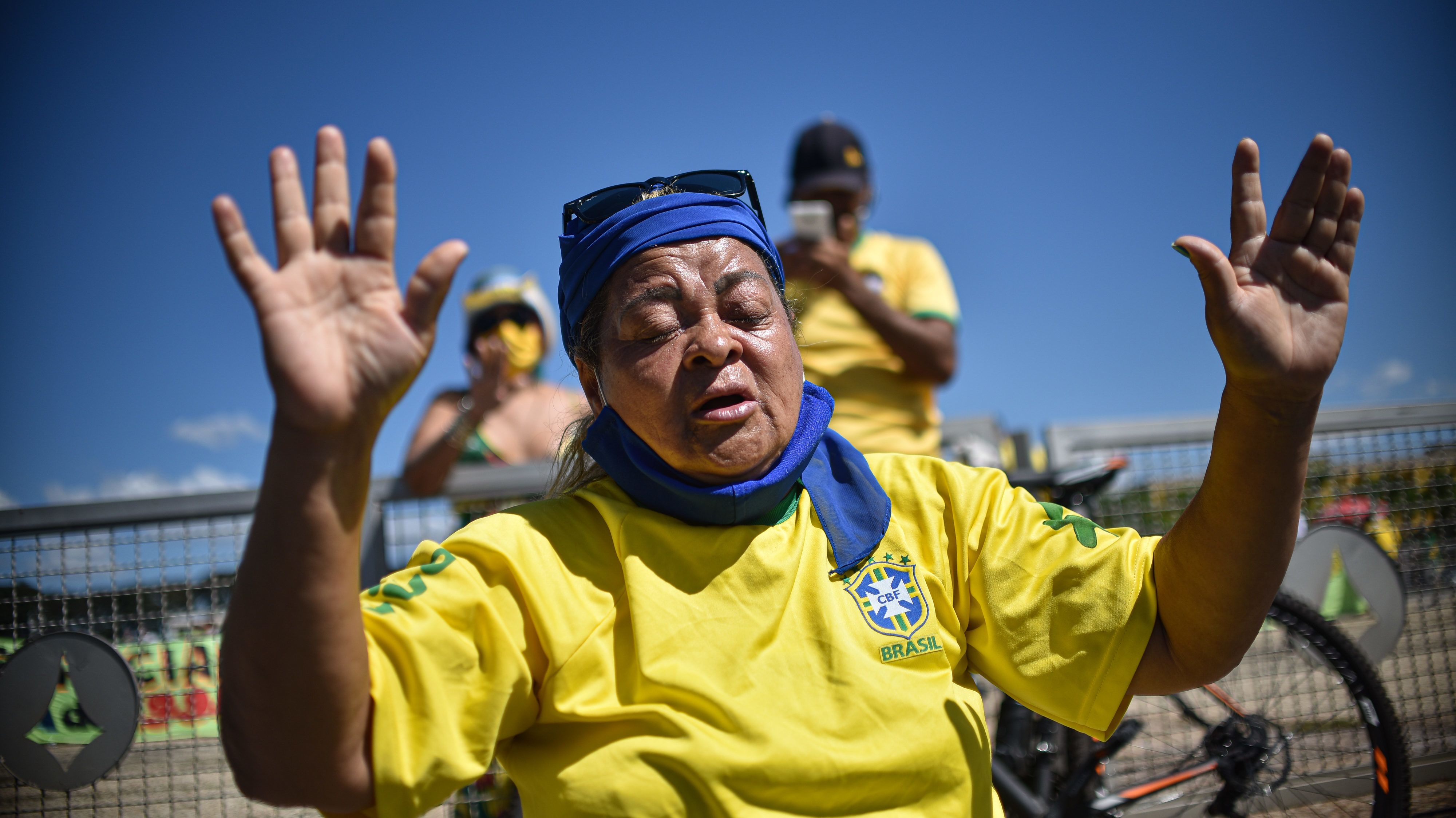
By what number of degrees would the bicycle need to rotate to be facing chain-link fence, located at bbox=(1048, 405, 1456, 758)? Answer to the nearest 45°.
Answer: approximately 90° to its right

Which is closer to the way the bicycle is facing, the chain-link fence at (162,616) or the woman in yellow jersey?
the chain-link fence

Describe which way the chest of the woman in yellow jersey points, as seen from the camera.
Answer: toward the camera

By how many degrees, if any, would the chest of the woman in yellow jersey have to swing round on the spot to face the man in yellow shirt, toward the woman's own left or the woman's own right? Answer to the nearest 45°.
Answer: approximately 180°

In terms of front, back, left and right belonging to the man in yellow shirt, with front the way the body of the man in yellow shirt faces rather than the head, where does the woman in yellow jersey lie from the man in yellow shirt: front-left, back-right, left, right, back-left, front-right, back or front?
front-left

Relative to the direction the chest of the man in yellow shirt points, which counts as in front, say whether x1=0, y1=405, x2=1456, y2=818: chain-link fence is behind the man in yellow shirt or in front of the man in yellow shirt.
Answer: in front

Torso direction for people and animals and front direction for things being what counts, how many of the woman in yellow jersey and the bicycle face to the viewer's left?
1

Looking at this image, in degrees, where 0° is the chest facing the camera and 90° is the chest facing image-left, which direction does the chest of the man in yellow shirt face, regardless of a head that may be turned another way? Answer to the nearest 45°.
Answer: approximately 45°

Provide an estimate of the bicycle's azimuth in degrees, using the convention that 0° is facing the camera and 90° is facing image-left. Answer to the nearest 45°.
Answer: approximately 90°
